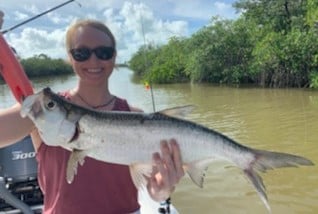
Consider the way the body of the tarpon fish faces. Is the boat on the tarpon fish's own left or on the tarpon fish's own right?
on the tarpon fish's own right

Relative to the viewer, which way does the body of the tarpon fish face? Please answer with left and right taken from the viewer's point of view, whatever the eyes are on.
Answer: facing to the left of the viewer

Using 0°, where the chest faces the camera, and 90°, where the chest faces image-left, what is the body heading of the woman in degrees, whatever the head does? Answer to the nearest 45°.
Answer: approximately 0°
